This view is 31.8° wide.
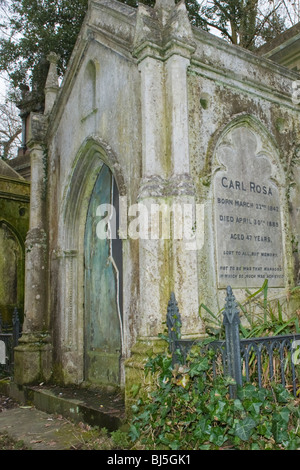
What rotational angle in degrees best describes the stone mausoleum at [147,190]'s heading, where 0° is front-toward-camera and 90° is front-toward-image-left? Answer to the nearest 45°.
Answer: approximately 45°

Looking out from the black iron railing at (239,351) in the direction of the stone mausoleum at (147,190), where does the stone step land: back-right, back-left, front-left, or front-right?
front-left

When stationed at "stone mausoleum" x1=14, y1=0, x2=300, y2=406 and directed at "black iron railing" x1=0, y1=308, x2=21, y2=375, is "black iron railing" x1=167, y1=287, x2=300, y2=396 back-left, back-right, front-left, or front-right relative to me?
back-left

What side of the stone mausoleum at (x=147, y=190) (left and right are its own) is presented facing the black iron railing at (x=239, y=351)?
left

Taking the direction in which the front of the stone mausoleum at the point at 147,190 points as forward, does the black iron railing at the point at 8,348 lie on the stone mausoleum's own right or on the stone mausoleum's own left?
on the stone mausoleum's own right
